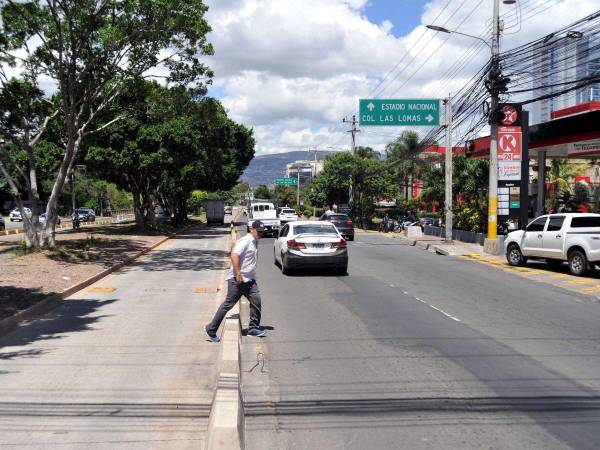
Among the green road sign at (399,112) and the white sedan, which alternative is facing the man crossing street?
the green road sign

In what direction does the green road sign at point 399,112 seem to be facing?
toward the camera

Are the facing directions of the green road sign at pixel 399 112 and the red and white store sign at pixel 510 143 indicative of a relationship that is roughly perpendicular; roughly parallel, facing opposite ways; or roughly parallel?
roughly parallel

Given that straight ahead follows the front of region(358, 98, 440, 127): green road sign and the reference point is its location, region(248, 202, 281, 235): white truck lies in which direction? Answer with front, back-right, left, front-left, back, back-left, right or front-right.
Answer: back-right

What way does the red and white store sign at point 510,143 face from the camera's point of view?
toward the camera

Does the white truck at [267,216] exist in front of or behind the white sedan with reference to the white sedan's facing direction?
in front

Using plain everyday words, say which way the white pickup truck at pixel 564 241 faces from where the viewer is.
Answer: facing away from the viewer and to the left of the viewer

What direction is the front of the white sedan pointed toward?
away from the camera

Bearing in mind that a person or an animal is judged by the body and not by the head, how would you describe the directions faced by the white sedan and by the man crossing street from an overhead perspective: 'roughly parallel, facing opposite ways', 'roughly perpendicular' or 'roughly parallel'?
roughly perpendicular
